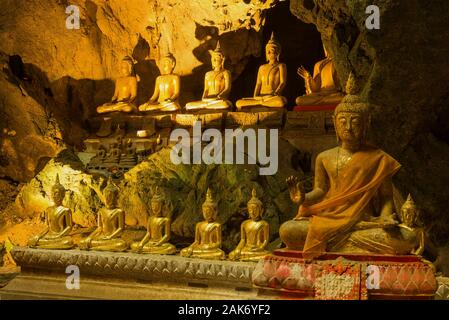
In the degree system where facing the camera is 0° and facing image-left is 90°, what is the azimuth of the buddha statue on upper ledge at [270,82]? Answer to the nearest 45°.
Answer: approximately 45°

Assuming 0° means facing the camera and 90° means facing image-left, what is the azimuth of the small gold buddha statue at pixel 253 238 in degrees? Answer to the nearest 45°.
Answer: approximately 45°

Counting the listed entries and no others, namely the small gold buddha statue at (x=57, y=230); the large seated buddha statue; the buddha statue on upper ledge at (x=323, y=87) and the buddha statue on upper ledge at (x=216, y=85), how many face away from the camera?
0

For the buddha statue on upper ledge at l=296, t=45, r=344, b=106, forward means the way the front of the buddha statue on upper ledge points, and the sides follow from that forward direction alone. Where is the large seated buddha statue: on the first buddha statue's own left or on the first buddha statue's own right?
on the first buddha statue's own left

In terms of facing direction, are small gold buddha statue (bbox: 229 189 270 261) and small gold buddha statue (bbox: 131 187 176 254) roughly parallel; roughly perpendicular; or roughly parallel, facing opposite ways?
roughly parallel

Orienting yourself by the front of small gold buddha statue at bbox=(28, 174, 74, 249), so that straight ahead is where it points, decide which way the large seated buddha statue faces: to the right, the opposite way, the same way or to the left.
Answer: the same way

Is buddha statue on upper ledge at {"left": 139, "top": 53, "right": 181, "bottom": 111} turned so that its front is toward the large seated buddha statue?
no

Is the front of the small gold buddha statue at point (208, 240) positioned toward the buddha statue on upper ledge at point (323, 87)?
no

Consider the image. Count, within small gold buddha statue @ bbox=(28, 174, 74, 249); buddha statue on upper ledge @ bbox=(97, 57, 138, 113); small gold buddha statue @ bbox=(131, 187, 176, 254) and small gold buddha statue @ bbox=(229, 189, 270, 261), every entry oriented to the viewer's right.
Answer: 0

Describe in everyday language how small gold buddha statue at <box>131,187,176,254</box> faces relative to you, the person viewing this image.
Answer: facing the viewer and to the left of the viewer

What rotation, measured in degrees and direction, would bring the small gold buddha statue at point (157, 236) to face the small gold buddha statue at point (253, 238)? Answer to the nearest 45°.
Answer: approximately 90° to its left

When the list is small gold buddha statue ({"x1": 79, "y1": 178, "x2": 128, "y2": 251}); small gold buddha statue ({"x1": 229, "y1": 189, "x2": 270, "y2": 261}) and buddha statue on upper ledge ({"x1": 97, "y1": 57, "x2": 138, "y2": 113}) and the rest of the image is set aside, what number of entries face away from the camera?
0

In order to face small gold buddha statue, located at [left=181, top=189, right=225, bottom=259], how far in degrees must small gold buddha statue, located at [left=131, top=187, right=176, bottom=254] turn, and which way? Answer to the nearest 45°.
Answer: approximately 90° to its left

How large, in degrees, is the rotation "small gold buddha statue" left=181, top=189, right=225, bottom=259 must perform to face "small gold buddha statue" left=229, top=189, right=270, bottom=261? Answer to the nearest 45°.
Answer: approximately 90° to its left

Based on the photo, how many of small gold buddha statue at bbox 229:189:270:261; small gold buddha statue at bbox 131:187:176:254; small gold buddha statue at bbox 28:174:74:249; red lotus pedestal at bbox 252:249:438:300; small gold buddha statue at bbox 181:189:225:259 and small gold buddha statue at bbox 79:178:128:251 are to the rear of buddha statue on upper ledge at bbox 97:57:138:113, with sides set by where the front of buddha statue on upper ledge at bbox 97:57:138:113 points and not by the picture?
0

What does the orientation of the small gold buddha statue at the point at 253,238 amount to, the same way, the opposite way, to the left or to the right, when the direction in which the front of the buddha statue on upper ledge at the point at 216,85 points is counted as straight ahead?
the same way

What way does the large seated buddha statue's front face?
toward the camera

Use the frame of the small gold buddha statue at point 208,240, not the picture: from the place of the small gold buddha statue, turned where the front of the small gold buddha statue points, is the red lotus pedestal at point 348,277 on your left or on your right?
on your left

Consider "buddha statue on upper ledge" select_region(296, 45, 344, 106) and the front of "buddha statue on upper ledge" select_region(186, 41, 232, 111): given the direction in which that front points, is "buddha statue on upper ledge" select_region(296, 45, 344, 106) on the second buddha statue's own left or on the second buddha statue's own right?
on the second buddha statue's own left
